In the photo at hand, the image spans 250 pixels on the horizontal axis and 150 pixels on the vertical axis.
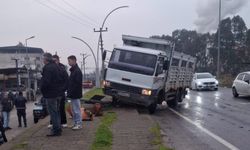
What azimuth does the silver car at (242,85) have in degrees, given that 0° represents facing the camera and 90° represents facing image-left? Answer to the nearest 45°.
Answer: approximately 315°

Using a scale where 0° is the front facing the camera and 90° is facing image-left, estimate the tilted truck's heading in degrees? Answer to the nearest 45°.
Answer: approximately 45°

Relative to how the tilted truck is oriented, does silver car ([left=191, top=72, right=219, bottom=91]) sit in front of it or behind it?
behind
